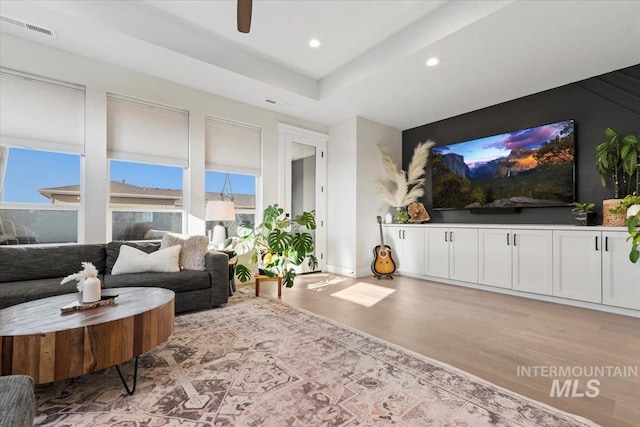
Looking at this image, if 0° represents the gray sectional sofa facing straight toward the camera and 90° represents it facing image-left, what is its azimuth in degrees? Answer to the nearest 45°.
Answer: approximately 0°

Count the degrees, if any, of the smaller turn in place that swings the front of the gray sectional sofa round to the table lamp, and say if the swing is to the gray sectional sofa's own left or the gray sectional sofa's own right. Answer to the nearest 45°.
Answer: approximately 90° to the gray sectional sofa's own left

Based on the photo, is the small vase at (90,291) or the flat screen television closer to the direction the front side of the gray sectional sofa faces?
the small vase

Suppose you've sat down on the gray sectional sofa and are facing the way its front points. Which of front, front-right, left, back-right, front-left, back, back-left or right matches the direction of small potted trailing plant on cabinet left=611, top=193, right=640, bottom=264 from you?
front-left

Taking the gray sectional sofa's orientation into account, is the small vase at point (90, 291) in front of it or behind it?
in front

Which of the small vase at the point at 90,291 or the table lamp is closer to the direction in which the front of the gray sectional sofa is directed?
the small vase

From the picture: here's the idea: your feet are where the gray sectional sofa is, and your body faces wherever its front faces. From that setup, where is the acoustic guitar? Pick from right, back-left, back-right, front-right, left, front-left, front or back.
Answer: left

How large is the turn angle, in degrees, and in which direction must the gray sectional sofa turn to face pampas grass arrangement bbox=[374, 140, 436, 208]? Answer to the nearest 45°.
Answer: approximately 90° to its left

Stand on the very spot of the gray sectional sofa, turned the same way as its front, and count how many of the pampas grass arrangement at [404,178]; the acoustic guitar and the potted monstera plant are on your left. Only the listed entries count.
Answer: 3

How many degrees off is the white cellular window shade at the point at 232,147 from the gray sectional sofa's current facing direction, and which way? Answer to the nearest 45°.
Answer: approximately 135° to its left

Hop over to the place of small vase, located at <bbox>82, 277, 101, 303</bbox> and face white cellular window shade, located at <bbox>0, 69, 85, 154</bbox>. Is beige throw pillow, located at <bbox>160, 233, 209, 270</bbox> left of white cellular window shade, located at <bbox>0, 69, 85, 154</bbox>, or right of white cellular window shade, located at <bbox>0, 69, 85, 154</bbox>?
right

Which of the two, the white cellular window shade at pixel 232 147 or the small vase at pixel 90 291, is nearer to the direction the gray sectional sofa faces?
the small vase

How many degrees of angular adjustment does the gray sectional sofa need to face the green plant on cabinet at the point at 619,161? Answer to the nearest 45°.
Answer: approximately 45° to its left

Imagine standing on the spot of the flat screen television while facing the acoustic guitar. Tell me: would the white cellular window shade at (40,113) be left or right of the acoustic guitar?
left

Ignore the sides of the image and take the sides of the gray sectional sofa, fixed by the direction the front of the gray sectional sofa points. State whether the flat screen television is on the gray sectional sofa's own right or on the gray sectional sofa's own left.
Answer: on the gray sectional sofa's own left
